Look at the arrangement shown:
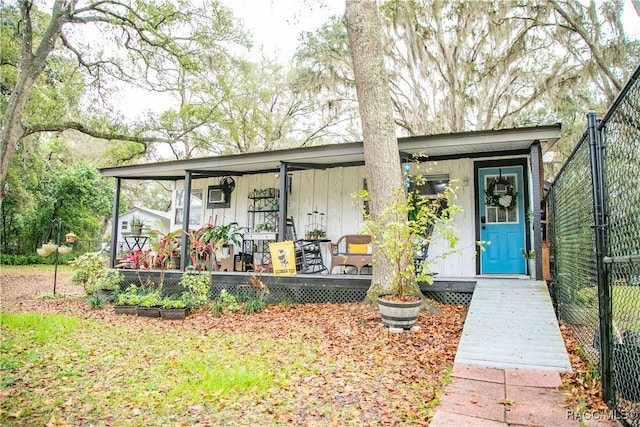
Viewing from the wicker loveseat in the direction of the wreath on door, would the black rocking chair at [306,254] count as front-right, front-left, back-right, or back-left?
back-left

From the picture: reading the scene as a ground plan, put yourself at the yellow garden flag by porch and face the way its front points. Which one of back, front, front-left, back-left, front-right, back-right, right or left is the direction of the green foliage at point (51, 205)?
back-right

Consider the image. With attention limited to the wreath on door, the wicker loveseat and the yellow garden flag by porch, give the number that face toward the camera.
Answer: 3

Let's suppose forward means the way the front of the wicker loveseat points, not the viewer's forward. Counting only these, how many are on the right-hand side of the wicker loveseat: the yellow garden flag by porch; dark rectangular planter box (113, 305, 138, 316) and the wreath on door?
2

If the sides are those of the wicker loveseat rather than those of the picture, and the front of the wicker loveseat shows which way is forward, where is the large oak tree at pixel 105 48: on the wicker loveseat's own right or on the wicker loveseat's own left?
on the wicker loveseat's own right

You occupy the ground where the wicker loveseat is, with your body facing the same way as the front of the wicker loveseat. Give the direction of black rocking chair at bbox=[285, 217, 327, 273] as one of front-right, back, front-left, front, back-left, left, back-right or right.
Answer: back-right

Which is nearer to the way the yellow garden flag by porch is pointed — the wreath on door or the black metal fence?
the black metal fence

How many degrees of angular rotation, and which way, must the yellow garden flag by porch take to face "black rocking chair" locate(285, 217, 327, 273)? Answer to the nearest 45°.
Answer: approximately 135° to its left

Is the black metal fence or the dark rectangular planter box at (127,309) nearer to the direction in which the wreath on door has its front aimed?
the black metal fence

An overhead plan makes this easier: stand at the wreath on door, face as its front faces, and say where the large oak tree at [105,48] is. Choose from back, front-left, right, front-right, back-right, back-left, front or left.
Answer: right

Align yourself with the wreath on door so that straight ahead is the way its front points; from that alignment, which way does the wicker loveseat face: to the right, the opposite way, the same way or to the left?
the same way

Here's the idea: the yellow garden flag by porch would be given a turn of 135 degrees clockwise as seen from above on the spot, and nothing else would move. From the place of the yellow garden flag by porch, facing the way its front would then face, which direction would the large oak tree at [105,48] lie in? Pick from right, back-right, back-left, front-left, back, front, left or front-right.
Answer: front

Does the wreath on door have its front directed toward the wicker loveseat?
no

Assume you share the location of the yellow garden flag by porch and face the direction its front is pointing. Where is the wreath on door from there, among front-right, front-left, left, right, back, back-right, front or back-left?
left

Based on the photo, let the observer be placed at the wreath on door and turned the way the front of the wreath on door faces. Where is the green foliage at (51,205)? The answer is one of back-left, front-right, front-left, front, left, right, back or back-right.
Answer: right

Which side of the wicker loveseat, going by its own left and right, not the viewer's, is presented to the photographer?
front

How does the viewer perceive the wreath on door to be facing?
facing the viewer

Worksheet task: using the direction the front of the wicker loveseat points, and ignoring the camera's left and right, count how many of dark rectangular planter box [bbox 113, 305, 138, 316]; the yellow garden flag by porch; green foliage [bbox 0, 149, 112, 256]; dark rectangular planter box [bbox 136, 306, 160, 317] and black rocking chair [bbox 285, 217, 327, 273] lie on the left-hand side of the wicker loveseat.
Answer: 0

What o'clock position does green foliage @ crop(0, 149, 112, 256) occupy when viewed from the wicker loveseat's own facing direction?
The green foliage is roughly at 4 o'clock from the wicker loveseat.

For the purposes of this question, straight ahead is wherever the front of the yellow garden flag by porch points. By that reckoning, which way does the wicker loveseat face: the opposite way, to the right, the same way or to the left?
the same way

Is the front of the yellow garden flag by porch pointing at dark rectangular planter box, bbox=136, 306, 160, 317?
no

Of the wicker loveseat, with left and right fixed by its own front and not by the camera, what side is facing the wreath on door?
left
